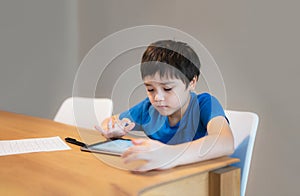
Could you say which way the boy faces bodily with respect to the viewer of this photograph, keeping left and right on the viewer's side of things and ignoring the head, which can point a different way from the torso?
facing the viewer and to the left of the viewer

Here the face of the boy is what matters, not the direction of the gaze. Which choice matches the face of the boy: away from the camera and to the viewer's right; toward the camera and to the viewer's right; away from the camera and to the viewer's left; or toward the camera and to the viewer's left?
toward the camera and to the viewer's left
